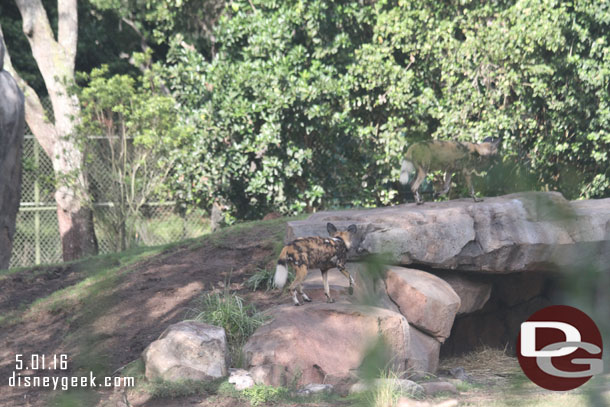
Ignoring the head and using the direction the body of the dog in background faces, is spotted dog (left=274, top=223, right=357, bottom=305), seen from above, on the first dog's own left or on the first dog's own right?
on the first dog's own right

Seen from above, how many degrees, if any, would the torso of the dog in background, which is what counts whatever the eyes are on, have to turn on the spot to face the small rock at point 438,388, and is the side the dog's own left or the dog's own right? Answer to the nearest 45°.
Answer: approximately 90° to the dog's own right

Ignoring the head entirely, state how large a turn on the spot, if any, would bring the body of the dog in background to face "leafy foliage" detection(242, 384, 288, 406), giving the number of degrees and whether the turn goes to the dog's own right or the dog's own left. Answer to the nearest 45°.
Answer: approximately 135° to the dog's own right

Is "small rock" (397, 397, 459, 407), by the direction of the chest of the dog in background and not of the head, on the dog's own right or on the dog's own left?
on the dog's own right

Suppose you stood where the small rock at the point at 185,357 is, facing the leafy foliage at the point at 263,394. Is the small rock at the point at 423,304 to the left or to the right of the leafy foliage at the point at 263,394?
left

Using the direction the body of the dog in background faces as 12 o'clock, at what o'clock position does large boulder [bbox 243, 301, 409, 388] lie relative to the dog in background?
The large boulder is roughly at 4 o'clock from the dog in background.

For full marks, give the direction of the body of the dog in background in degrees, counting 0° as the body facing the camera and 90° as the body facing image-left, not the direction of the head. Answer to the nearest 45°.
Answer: approximately 270°

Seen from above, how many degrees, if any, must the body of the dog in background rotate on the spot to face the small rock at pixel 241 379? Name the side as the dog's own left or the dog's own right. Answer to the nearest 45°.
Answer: approximately 135° to the dog's own right
